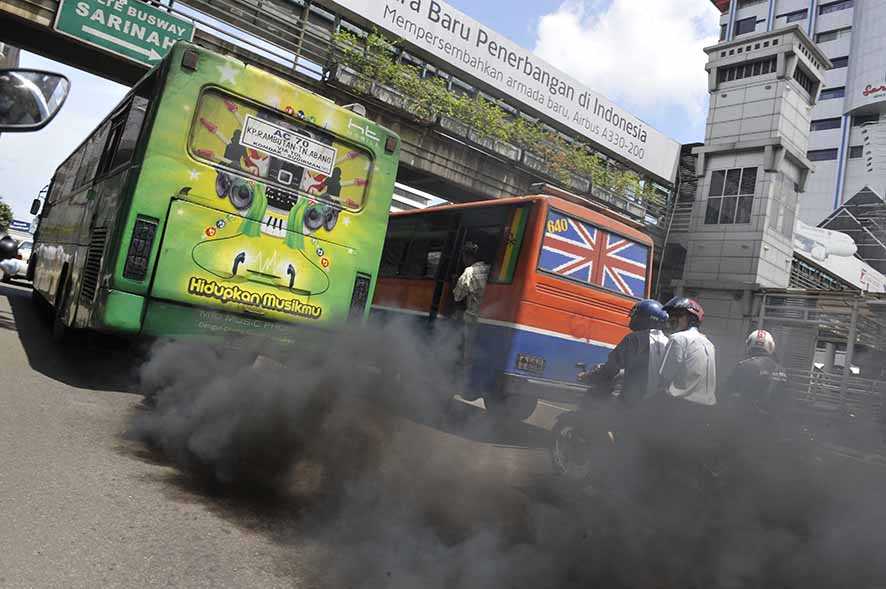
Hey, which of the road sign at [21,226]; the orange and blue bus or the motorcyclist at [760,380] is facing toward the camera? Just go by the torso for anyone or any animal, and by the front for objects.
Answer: the road sign

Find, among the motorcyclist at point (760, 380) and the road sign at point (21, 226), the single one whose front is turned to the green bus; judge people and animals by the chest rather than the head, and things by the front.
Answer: the road sign

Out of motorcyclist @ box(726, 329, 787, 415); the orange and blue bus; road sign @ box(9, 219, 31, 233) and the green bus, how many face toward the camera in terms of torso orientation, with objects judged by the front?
1

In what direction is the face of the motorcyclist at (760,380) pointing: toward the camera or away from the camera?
away from the camera

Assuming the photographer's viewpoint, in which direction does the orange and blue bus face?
facing away from the viewer and to the left of the viewer

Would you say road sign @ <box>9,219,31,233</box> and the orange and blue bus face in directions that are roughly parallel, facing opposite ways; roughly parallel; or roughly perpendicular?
roughly parallel, facing opposite ways

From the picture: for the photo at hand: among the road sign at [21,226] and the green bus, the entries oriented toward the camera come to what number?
1

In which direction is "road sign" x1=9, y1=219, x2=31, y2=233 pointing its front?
toward the camera

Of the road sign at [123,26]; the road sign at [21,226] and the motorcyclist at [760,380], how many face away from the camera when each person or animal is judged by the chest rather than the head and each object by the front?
1

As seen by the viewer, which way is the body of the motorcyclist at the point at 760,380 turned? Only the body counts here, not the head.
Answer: away from the camera

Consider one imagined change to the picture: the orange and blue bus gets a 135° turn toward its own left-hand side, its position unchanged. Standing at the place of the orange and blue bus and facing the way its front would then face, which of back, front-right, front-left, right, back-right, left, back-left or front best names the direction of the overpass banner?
back

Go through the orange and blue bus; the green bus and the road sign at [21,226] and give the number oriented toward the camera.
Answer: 1

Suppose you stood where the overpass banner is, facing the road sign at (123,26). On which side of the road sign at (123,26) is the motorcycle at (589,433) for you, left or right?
left

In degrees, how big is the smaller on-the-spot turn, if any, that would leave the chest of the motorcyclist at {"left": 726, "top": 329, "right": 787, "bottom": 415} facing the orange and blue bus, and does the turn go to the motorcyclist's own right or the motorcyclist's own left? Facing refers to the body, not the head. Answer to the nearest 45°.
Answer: approximately 90° to the motorcyclist's own left

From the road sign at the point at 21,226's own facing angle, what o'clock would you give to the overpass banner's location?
The overpass banner is roughly at 11 o'clock from the road sign.
